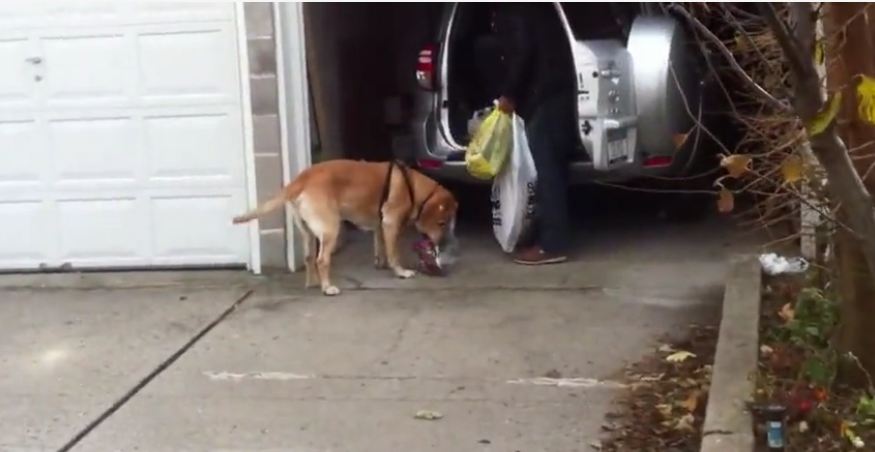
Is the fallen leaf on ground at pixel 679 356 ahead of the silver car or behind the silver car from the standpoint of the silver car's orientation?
behind

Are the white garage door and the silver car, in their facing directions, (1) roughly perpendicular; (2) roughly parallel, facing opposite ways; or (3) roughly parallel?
roughly parallel, facing opposite ways

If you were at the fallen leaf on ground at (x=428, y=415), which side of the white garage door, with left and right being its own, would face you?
front

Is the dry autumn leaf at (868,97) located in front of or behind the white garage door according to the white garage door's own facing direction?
in front

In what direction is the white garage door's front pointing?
toward the camera

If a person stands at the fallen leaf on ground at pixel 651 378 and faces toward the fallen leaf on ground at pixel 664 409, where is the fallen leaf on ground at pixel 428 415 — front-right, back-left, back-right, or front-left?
front-right

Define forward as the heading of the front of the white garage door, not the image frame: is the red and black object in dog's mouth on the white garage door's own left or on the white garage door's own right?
on the white garage door's own left

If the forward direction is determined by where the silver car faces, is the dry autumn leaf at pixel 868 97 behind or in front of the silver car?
behind

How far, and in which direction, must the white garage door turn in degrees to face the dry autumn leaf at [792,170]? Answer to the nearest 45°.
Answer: approximately 45° to its left

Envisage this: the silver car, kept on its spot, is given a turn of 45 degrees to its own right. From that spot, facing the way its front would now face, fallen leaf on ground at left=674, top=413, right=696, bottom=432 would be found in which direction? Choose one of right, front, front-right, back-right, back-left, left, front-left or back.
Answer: back-right

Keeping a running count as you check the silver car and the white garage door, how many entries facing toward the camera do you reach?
1

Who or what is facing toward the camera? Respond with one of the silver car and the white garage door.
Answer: the white garage door

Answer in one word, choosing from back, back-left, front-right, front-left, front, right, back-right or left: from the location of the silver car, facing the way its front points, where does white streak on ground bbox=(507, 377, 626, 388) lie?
back

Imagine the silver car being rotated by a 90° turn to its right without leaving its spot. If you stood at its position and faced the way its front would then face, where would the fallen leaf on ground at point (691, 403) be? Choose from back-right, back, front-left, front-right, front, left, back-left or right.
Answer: right

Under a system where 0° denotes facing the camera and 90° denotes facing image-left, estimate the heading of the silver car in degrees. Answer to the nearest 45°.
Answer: approximately 180°

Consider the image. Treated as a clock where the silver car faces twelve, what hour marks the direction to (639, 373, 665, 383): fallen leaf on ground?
The fallen leaf on ground is roughly at 6 o'clock from the silver car.
